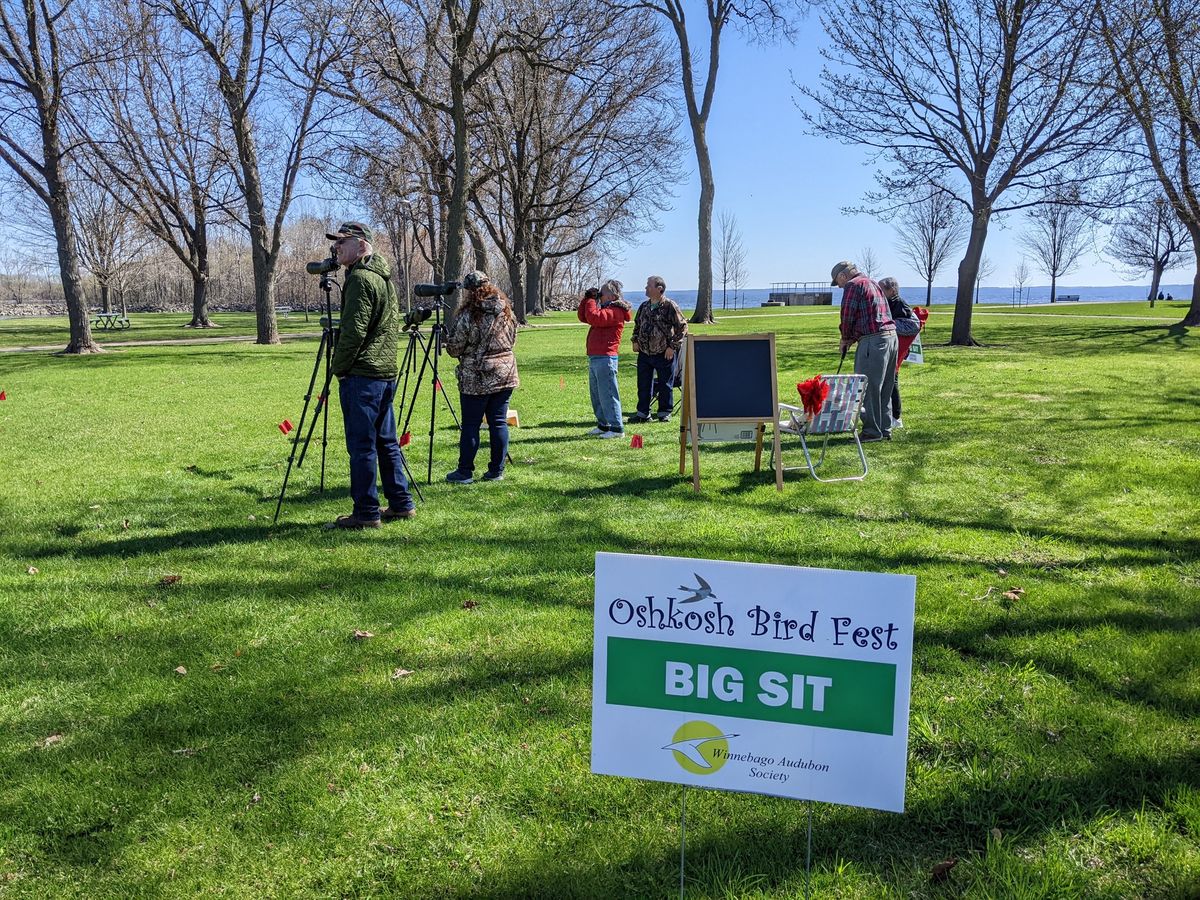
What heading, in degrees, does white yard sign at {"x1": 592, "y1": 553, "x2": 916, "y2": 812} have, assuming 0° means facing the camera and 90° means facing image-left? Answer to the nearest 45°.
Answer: approximately 0°

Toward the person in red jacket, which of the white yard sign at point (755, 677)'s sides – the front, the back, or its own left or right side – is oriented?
back

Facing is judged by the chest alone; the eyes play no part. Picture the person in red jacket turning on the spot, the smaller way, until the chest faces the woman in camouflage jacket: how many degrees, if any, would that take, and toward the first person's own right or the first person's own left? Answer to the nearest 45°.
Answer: approximately 90° to the first person's own left

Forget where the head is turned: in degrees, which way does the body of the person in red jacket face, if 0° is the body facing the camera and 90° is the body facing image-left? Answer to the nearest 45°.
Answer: approximately 90°

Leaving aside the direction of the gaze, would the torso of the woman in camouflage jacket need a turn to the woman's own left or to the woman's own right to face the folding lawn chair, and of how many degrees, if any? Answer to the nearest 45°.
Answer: approximately 135° to the woman's own right

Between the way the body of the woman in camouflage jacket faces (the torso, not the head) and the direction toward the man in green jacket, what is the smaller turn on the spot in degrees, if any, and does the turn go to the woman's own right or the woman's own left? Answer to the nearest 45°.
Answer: approximately 90° to the woman's own left

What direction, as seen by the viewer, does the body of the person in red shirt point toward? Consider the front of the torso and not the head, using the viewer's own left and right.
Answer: facing away from the viewer and to the left of the viewer

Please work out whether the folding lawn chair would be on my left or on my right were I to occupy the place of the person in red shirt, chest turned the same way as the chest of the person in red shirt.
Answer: on my left

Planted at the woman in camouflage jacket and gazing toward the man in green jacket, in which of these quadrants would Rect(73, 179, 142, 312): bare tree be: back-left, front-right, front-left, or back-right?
back-right

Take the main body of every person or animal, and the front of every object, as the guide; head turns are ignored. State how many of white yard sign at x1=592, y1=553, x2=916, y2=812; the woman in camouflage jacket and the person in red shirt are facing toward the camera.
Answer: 1

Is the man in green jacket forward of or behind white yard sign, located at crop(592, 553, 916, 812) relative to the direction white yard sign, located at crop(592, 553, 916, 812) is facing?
behind
